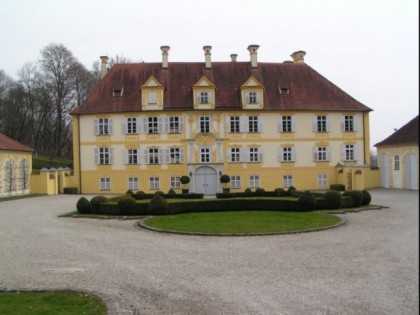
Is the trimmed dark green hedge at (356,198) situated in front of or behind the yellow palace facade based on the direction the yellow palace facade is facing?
in front

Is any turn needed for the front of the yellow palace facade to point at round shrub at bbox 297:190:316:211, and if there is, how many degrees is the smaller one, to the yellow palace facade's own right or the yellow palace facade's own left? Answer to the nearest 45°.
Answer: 0° — it already faces it

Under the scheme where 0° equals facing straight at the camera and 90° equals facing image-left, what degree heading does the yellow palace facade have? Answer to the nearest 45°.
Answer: approximately 0°

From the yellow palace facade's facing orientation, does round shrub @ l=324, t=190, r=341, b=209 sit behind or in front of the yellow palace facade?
in front

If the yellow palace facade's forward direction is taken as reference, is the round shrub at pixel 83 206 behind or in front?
in front
